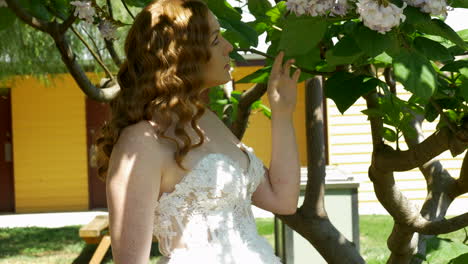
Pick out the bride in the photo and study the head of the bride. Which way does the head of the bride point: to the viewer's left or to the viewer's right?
to the viewer's right

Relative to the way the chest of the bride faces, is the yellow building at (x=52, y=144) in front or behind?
behind

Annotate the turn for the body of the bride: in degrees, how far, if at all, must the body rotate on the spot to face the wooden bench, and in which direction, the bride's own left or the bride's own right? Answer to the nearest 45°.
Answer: approximately 135° to the bride's own left
